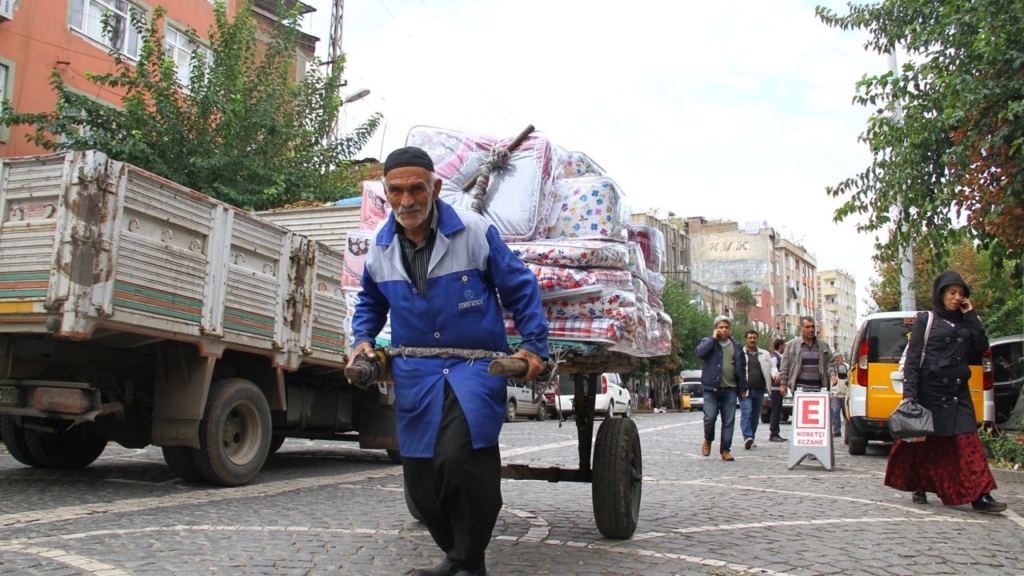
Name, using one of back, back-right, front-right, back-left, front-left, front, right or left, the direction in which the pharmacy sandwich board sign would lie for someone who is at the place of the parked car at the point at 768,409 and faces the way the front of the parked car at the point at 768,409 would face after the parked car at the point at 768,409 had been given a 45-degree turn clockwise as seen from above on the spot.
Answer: back-right

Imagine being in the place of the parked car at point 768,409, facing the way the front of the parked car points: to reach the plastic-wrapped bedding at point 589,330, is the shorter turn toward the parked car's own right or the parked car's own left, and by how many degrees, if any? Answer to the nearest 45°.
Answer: approximately 180°

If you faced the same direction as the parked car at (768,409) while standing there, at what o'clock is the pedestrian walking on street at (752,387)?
The pedestrian walking on street is roughly at 6 o'clock from the parked car.

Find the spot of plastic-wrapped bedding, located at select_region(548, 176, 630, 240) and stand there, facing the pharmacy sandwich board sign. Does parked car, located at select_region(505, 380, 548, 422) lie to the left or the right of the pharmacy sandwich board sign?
left

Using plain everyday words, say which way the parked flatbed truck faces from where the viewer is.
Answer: facing away from the viewer and to the right of the viewer

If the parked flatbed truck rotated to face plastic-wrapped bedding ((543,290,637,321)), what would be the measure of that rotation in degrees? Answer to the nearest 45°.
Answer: approximately 90° to its right

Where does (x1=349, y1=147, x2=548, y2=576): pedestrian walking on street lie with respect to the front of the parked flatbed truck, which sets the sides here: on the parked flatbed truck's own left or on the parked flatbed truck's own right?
on the parked flatbed truck's own right

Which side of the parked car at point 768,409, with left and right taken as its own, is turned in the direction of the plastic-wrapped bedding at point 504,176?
back

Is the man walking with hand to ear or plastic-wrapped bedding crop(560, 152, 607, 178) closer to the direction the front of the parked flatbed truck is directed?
the man walking with hand to ear

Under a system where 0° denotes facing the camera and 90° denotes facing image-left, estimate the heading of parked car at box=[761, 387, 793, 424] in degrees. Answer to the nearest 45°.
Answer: approximately 180°

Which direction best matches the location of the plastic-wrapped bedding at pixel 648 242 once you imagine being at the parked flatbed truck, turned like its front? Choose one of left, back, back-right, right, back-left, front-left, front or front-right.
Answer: right

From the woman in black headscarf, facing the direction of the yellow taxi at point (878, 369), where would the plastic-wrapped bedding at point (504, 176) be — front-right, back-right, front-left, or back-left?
back-left

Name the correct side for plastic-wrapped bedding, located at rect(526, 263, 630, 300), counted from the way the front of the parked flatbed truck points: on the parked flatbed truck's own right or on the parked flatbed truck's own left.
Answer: on the parked flatbed truck's own right

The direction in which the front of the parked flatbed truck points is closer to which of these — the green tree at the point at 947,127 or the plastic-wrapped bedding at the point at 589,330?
the green tree

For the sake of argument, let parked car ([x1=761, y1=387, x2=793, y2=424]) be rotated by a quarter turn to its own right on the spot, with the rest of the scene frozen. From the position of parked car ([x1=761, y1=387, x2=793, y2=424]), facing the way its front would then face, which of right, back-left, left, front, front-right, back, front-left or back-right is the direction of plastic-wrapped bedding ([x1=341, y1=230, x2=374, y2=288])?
right
